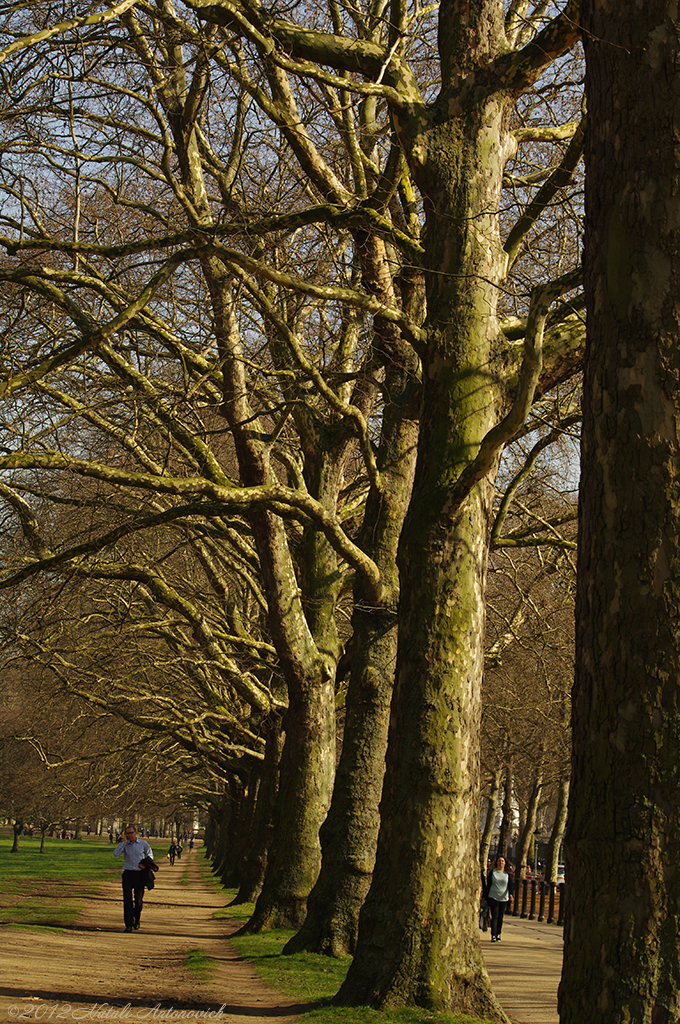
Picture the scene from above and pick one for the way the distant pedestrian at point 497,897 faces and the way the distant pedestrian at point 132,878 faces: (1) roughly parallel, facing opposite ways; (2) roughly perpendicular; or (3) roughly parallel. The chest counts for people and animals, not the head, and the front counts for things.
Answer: roughly parallel

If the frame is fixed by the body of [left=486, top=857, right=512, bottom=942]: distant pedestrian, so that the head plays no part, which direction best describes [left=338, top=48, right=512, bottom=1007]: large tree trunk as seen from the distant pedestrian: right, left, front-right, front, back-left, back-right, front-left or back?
front

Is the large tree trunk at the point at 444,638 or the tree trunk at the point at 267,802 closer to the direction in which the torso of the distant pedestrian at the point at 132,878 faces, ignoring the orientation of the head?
the large tree trunk

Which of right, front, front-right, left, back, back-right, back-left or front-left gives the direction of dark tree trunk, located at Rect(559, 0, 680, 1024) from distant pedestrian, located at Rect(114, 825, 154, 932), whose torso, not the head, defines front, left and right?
front

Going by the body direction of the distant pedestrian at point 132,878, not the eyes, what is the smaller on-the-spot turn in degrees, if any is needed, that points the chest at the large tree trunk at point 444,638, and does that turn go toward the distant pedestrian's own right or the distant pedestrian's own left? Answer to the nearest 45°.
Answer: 0° — they already face it

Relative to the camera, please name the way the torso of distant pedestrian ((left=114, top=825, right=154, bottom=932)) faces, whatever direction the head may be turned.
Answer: toward the camera

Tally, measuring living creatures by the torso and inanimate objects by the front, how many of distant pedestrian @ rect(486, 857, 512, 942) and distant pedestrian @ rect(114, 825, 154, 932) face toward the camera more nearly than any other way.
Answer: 2

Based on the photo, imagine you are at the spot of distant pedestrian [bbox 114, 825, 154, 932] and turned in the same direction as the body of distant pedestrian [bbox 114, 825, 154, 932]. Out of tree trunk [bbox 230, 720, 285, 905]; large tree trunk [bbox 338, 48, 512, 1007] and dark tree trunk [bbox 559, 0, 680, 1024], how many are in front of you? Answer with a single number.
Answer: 2

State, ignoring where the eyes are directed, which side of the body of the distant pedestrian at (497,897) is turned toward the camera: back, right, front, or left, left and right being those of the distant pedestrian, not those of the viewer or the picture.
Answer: front

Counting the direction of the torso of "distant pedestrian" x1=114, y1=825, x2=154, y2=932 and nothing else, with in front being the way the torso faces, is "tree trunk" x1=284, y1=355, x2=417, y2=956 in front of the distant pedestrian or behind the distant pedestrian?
in front
